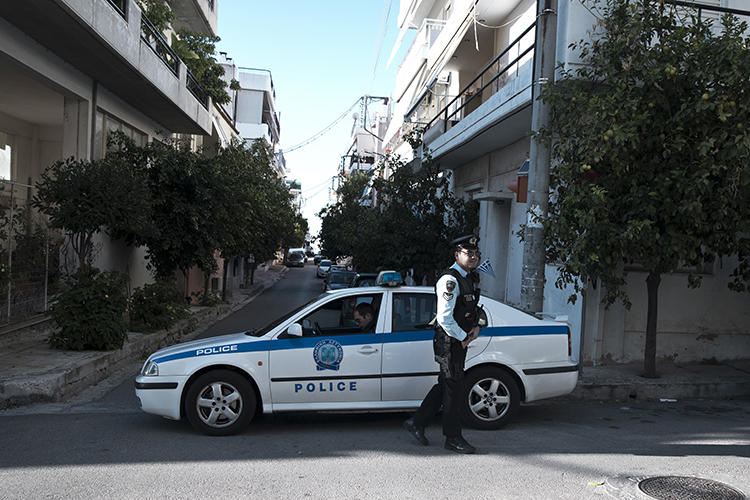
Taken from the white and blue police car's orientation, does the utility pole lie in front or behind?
behind

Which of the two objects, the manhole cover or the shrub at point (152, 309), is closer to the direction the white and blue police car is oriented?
the shrub

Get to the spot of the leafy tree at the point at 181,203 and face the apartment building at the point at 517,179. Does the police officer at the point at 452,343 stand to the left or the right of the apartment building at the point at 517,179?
right

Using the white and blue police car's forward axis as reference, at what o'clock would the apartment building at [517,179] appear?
The apartment building is roughly at 4 o'clock from the white and blue police car.

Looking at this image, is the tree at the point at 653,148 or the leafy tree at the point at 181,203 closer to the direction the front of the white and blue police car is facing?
the leafy tree

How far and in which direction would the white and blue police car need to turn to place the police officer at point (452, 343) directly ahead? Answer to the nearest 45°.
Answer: approximately 135° to its left

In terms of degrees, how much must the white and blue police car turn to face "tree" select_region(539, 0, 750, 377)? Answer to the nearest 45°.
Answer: approximately 135° to its right

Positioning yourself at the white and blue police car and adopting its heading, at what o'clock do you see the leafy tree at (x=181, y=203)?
The leafy tree is roughly at 2 o'clock from the white and blue police car.

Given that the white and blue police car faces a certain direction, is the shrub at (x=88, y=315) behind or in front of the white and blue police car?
in front

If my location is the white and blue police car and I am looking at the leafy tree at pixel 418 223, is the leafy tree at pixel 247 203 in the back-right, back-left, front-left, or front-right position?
front-left

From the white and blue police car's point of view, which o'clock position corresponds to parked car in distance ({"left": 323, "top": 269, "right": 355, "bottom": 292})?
The parked car in distance is roughly at 3 o'clock from the white and blue police car.

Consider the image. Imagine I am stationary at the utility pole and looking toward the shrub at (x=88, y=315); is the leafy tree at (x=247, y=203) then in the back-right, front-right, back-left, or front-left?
front-right

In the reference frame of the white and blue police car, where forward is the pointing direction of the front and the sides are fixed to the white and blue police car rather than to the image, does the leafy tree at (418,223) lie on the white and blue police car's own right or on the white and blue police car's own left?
on the white and blue police car's own right

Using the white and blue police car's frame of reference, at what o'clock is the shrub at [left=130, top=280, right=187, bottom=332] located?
The shrub is roughly at 2 o'clock from the white and blue police car.

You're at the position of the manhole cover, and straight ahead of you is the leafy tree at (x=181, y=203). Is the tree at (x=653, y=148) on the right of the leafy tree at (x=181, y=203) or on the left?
right

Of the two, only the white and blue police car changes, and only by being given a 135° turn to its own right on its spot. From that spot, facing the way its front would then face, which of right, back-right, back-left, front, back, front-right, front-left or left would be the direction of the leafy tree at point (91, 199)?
left

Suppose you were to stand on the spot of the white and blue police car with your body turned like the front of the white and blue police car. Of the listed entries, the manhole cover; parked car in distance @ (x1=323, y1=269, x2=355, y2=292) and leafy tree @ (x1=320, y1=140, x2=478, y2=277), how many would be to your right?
2

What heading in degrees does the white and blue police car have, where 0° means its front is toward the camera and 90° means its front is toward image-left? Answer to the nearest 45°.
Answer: approximately 90°

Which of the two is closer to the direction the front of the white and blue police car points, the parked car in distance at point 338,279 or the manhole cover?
the parked car in distance
